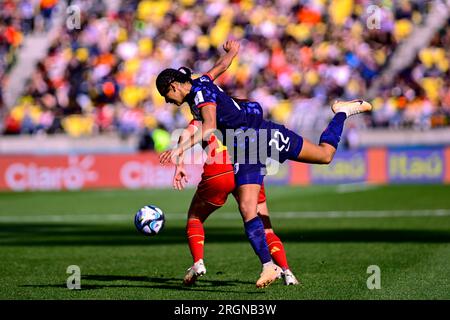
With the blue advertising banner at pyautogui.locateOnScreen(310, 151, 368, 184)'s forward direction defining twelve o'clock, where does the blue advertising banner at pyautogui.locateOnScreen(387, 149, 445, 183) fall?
the blue advertising banner at pyautogui.locateOnScreen(387, 149, 445, 183) is roughly at 9 o'clock from the blue advertising banner at pyautogui.locateOnScreen(310, 151, 368, 184).

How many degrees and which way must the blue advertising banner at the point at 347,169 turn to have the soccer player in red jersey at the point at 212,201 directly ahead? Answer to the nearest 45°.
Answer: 0° — it already faces them

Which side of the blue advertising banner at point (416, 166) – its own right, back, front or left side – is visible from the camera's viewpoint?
front

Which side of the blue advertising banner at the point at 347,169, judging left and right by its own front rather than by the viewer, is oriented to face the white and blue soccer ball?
front

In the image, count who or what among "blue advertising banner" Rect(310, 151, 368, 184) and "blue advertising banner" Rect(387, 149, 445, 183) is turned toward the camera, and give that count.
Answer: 2

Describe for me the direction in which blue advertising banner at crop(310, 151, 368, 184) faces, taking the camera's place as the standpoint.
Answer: facing the viewer

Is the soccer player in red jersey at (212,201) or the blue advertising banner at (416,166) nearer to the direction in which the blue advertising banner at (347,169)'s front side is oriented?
the soccer player in red jersey

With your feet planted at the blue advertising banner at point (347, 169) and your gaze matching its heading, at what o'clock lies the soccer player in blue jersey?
The soccer player in blue jersey is roughly at 12 o'clock from the blue advertising banner.

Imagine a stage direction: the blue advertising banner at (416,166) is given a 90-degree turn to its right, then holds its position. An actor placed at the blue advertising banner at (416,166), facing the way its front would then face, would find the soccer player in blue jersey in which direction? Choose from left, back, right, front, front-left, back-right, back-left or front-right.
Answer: left

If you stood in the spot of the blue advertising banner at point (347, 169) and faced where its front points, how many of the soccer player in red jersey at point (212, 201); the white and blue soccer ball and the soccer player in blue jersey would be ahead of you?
3

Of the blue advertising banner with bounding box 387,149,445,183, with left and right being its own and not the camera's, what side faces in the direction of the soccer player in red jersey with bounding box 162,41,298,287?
front

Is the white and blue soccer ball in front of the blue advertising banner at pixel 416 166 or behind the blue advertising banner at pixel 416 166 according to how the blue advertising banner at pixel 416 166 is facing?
in front
